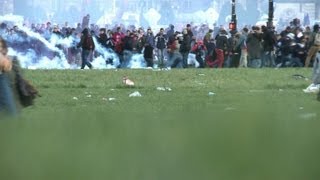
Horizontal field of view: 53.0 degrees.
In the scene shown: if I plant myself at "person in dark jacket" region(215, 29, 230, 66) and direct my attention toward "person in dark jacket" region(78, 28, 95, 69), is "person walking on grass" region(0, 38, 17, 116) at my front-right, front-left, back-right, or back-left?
front-left

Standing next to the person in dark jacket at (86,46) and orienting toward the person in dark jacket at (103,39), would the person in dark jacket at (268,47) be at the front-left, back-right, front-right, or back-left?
front-right

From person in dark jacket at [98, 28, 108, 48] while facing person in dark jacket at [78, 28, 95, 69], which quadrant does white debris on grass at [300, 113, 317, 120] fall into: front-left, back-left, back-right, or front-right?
front-left

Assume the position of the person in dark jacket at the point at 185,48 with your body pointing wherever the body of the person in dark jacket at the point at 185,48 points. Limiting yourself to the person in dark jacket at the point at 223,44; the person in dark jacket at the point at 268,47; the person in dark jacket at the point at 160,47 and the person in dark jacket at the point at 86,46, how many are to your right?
2

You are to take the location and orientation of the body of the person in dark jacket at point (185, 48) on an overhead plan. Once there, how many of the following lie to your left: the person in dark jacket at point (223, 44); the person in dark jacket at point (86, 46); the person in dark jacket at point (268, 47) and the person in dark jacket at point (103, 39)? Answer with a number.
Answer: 2
